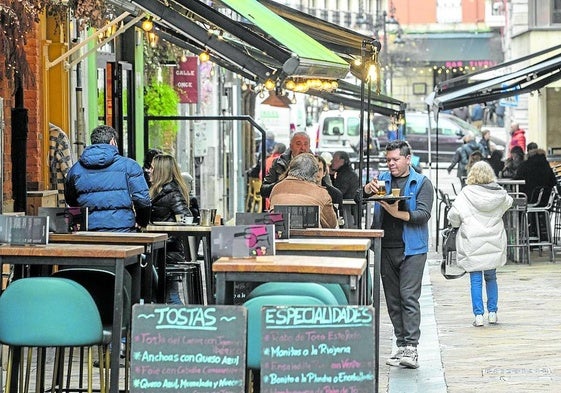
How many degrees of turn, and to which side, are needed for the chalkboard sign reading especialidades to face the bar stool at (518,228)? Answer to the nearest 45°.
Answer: approximately 180°

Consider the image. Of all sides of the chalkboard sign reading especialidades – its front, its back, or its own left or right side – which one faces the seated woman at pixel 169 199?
back

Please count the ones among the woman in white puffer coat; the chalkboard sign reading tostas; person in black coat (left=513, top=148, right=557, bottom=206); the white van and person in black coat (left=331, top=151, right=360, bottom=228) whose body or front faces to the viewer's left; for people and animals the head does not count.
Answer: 1

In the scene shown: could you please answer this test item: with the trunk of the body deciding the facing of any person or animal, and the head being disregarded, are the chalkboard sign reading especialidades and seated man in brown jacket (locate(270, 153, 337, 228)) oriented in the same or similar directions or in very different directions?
very different directions

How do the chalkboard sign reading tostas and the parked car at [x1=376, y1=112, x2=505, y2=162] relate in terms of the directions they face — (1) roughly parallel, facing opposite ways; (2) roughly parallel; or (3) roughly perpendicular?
roughly perpendicular

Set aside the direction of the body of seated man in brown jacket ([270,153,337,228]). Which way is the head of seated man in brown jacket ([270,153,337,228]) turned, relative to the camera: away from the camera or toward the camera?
away from the camera

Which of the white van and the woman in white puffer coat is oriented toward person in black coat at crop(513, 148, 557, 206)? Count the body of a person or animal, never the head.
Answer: the woman in white puffer coat

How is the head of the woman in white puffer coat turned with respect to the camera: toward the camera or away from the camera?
away from the camera

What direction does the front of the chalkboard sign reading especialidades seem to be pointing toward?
toward the camera
